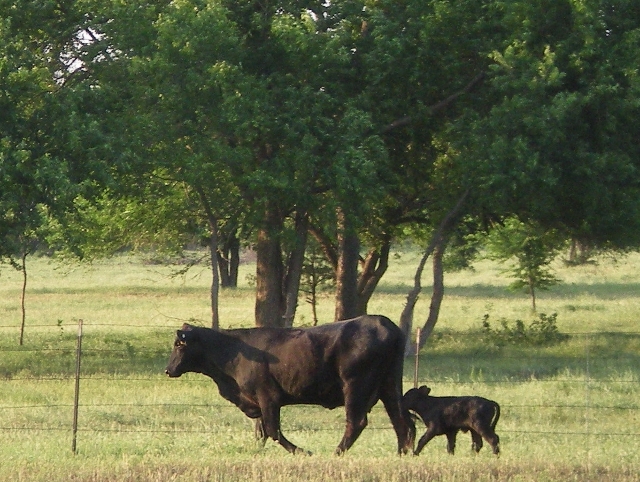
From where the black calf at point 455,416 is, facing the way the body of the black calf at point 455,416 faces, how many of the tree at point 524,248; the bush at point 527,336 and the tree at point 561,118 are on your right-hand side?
3

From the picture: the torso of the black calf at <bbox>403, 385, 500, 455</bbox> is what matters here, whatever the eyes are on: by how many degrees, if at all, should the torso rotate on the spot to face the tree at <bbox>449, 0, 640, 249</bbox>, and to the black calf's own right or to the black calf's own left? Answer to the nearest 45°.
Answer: approximately 90° to the black calf's own right

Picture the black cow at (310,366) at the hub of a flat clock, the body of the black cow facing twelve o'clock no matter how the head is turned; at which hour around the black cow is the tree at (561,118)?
The tree is roughly at 4 o'clock from the black cow.

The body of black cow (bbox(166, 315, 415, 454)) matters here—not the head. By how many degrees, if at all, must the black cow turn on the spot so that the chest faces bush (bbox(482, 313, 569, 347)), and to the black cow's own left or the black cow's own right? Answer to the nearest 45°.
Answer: approximately 90° to the black cow's own right

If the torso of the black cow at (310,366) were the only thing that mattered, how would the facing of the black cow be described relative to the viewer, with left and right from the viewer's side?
facing to the left of the viewer

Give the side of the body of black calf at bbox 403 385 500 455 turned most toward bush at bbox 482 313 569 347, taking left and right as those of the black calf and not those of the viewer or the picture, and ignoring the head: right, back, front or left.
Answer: right

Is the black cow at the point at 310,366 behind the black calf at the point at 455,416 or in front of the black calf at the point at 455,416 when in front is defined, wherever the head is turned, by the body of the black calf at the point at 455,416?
in front

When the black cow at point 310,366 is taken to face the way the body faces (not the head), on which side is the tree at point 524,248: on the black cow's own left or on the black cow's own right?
on the black cow's own right

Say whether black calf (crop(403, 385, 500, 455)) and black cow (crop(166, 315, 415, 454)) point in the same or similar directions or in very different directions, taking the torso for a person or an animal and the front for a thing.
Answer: same or similar directions

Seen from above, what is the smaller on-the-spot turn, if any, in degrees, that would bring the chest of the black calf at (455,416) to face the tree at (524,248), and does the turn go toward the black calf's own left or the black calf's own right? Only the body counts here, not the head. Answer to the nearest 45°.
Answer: approximately 90° to the black calf's own right

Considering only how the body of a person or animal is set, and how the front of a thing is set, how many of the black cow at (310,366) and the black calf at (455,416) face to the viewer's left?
2

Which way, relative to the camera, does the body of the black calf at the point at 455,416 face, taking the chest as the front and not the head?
to the viewer's left
